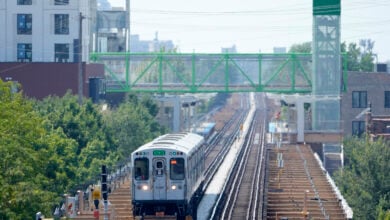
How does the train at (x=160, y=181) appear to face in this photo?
toward the camera

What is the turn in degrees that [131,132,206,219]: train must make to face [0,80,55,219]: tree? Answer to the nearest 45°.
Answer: approximately 45° to its right
